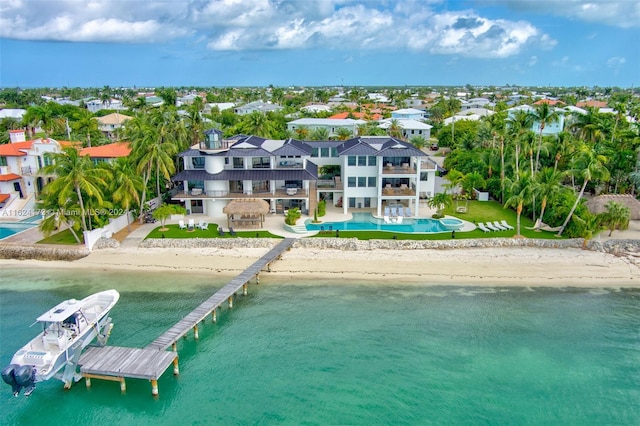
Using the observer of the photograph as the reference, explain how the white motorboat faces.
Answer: facing away from the viewer and to the right of the viewer

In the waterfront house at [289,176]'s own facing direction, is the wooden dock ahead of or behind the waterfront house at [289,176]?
ahead

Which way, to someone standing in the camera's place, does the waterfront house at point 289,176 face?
facing the viewer

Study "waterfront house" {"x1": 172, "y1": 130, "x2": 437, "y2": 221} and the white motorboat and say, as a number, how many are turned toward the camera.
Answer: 1

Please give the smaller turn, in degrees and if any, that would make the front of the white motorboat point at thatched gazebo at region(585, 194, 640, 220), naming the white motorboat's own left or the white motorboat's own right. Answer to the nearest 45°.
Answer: approximately 45° to the white motorboat's own right

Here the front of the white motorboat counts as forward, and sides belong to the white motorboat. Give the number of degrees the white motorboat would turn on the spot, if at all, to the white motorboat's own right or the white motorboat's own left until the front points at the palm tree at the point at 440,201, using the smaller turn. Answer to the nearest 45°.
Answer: approximately 45° to the white motorboat's own right

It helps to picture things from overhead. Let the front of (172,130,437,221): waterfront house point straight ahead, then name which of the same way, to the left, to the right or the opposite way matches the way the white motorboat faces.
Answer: the opposite way

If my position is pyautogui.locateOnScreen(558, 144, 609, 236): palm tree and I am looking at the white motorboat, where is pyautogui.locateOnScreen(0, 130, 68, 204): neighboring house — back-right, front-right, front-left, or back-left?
front-right

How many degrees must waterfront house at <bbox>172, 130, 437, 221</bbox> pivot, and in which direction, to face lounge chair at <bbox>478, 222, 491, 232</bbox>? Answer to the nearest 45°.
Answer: approximately 90° to its left

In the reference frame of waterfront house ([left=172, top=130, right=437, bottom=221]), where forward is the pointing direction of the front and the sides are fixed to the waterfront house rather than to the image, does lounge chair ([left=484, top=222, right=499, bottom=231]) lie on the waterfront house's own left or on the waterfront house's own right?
on the waterfront house's own left

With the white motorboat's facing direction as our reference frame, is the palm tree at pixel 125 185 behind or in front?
in front

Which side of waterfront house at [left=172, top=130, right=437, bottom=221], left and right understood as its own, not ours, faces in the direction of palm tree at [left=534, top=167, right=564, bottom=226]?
left

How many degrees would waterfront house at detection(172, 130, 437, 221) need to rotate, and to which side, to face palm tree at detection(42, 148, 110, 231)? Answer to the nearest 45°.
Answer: approximately 45° to its right

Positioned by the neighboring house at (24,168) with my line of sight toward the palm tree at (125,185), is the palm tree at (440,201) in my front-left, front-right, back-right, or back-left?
front-left

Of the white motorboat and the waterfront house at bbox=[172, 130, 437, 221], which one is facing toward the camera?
the waterfront house

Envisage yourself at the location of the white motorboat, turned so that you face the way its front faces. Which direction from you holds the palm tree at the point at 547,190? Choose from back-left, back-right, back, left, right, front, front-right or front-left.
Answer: front-right

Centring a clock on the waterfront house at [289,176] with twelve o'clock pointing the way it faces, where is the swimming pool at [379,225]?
The swimming pool is roughly at 10 o'clock from the waterfront house.

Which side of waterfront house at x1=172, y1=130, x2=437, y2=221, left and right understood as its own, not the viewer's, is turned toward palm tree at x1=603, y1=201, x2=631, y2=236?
left

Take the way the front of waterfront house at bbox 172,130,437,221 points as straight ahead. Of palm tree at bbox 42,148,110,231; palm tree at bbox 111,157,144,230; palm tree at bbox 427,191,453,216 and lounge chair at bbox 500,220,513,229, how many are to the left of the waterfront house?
2

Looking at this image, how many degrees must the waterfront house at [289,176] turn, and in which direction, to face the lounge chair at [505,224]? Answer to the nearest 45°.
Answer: approximately 90° to its left
